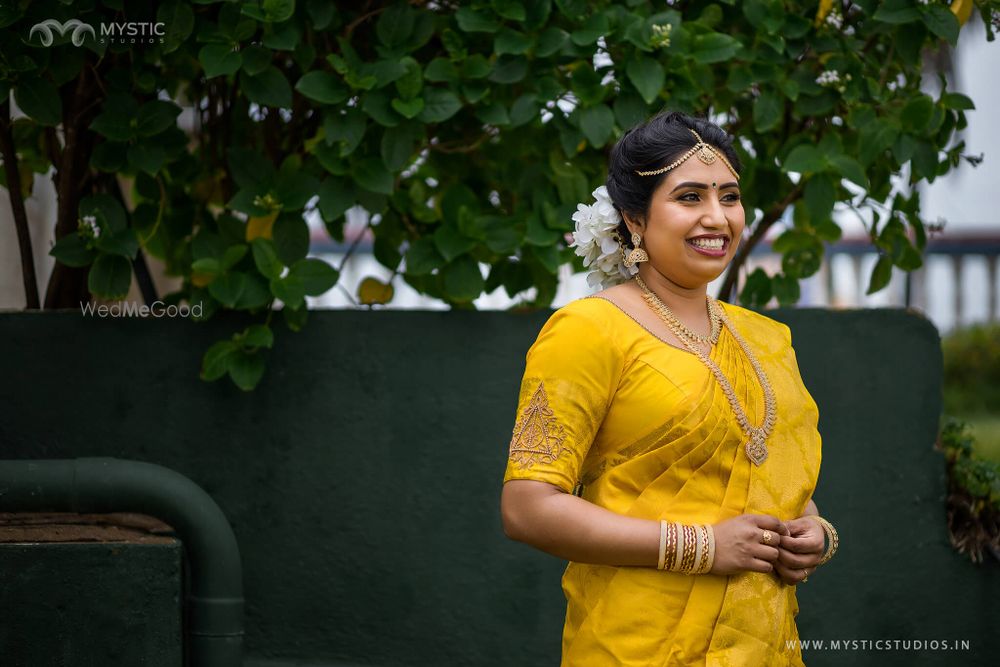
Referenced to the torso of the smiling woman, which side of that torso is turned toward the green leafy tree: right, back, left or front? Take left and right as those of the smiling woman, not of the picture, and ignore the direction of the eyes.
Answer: back

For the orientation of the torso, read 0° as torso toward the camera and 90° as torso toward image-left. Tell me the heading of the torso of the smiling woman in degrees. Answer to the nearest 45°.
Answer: approximately 315°

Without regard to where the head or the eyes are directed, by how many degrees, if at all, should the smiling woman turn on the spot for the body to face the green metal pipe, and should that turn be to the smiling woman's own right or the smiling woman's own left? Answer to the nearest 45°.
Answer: approximately 180°
